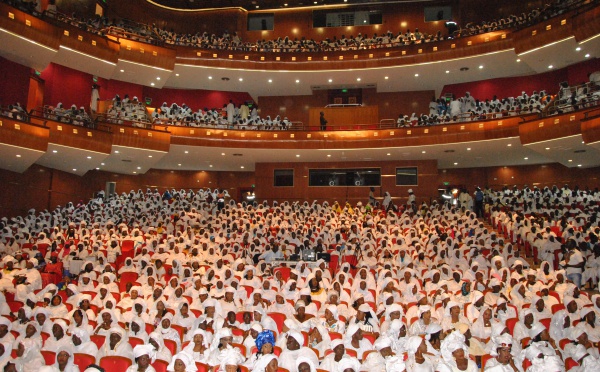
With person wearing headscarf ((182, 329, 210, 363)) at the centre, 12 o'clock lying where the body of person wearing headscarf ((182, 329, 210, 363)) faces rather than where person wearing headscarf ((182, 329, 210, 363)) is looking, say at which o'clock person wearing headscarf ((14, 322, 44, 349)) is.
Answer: person wearing headscarf ((14, 322, 44, 349)) is roughly at 4 o'clock from person wearing headscarf ((182, 329, 210, 363)).

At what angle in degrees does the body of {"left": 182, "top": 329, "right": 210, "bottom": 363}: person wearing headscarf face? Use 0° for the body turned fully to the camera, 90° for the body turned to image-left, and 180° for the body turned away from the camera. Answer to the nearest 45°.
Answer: approximately 0°

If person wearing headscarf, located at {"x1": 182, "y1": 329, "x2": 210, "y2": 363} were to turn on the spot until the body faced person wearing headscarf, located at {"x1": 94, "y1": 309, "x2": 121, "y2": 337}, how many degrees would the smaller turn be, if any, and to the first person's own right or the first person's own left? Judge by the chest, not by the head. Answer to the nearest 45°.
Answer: approximately 135° to the first person's own right

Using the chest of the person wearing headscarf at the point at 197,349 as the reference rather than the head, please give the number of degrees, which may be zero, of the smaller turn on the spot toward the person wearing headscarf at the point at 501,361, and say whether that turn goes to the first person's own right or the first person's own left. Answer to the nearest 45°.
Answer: approximately 45° to the first person's own left

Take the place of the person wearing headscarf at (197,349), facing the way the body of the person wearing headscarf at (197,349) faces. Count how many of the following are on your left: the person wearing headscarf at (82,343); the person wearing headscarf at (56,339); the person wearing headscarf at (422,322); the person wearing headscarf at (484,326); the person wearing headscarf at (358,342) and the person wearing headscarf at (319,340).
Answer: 4

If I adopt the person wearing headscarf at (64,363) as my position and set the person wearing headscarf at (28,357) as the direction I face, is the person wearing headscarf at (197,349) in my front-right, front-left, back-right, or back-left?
back-right

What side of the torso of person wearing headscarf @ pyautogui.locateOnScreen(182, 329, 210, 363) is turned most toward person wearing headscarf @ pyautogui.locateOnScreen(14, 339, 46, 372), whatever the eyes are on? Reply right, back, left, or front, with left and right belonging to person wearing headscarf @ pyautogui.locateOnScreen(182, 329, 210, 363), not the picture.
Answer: right

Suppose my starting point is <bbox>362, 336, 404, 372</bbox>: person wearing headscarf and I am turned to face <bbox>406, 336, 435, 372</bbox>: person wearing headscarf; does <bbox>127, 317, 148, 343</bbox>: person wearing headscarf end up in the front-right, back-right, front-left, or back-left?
back-left

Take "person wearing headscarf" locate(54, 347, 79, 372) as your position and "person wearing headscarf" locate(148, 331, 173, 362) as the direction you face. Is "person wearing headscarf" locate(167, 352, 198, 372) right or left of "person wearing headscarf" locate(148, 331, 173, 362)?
right
